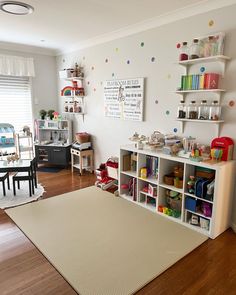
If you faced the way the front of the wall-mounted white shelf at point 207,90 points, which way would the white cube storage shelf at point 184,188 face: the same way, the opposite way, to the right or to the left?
the same way

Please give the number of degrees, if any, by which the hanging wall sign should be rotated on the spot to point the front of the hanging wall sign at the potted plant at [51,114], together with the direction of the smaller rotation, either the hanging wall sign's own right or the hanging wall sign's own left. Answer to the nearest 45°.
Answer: approximately 90° to the hanging wall sign's own right

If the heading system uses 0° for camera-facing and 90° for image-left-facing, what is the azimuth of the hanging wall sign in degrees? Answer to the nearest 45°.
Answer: approximately 45°

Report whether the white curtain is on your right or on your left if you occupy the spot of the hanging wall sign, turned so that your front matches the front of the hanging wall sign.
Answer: on your right

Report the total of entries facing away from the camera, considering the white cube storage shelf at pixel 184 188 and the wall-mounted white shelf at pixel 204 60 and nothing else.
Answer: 0

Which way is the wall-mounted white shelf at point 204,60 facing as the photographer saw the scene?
facing the viewer and to the left of the viewer

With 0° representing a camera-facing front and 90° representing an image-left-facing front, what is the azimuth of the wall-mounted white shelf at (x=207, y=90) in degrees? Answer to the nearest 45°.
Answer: approximately 45°

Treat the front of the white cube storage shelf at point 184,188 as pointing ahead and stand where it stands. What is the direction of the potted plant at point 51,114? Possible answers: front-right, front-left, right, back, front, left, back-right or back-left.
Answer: right

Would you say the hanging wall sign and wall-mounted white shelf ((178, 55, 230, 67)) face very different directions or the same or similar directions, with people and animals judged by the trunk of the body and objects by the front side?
same or similar directions

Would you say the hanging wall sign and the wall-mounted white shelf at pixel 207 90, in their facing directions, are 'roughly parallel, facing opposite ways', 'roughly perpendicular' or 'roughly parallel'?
roughly parallel

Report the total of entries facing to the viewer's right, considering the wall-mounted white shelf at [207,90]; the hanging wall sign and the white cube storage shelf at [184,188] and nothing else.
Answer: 0

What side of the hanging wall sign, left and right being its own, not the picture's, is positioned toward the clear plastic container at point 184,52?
left

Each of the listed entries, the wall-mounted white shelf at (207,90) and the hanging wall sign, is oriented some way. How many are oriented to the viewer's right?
0

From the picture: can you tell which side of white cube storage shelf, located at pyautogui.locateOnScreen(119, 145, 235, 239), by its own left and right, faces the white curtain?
right

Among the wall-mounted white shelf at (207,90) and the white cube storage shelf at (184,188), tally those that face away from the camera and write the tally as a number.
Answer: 0

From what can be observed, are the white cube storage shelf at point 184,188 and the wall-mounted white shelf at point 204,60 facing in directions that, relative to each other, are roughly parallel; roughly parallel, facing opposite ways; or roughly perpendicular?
roughly parallel

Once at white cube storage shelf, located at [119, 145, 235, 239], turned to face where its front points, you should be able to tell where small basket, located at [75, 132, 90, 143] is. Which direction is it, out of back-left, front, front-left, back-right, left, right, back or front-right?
right
